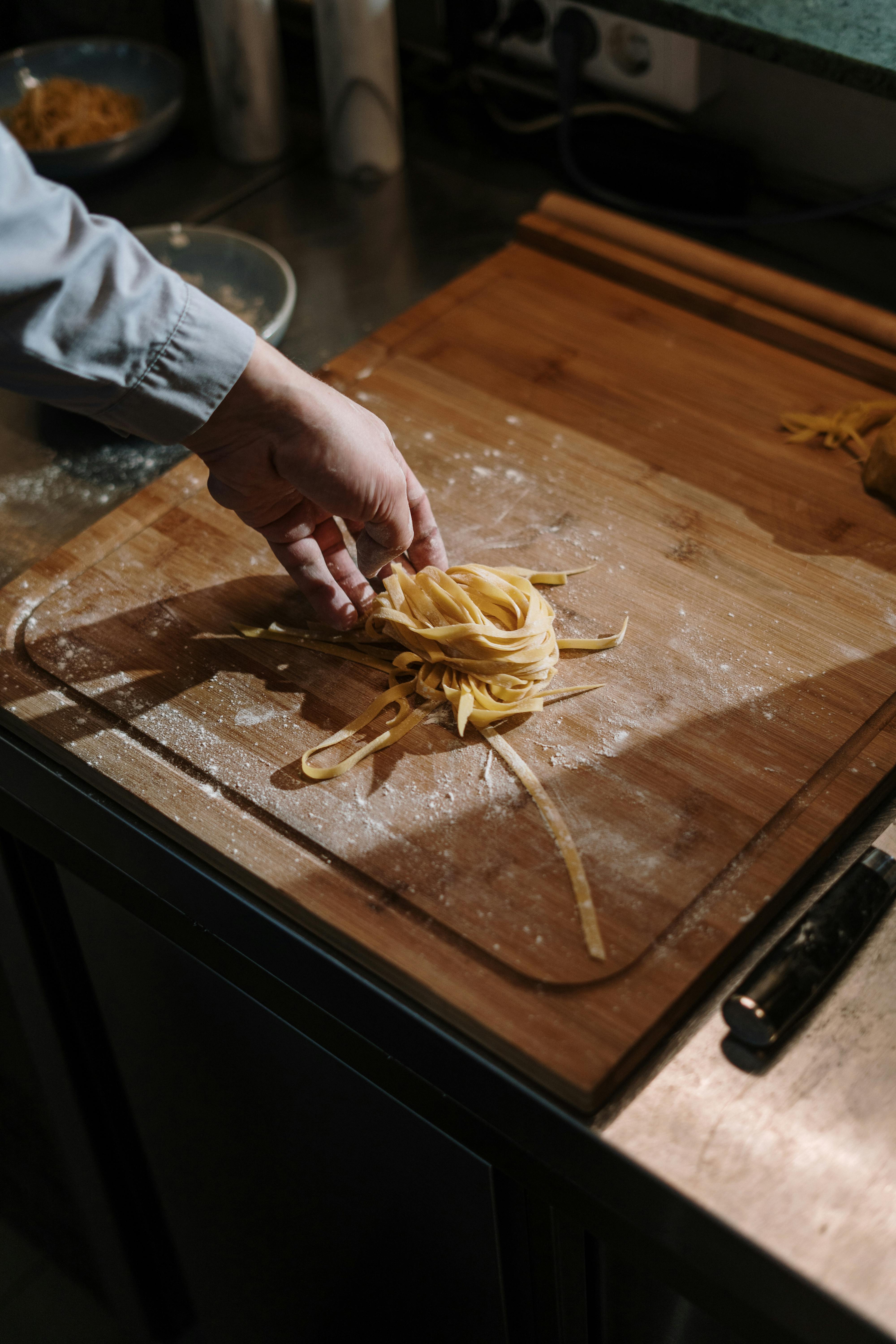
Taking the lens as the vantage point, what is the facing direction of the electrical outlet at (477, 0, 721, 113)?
facing the viewer and to the left of the viewer

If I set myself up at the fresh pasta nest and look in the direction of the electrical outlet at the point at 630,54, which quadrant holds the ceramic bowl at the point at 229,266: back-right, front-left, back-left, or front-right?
front-left

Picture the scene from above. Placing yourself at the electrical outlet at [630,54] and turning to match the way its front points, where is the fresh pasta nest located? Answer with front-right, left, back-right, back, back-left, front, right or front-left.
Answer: front-left

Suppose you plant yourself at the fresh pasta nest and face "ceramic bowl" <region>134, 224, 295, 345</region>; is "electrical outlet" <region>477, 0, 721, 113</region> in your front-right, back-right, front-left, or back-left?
front-right

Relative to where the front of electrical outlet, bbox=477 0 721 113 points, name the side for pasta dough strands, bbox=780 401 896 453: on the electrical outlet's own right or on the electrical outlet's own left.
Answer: on the electrical outlet's own left

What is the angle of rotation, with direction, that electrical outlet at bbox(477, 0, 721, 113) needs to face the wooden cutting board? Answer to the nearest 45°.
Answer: approximately 45° to its left

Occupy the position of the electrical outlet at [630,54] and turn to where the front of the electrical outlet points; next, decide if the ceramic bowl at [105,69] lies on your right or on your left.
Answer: on your right

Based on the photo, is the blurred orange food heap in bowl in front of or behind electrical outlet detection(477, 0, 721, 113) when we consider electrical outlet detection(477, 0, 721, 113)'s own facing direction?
in front
